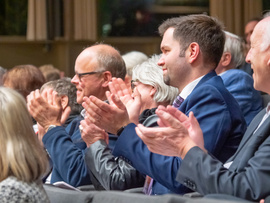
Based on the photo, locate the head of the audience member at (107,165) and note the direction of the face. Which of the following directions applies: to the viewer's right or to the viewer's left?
to the viewer's left

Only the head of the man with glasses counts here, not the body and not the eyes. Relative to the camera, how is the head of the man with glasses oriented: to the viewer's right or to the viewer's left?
to the viewer's left

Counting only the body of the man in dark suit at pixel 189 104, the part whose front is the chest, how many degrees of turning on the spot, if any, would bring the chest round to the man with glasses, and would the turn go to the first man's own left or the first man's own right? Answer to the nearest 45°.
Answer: approximately 45° to the first man's own right

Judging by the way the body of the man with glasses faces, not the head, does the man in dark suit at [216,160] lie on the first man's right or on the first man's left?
on the first man's left

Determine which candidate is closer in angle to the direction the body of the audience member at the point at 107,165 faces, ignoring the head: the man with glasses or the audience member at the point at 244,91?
the man with glasses

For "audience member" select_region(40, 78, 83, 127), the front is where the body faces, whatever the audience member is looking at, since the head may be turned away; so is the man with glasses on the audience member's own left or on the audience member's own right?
on the audience member's own left

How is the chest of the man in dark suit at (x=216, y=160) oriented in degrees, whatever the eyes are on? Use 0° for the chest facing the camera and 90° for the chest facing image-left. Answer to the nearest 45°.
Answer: approximately 90°

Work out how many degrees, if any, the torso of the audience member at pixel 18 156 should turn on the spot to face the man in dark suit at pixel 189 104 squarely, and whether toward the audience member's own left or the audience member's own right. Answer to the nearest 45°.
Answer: approximately 90° to the audience member's own right

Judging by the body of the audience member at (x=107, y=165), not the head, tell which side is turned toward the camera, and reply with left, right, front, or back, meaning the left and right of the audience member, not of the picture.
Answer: left

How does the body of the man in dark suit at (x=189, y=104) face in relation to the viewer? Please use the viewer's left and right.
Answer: facing to the left of the viewer

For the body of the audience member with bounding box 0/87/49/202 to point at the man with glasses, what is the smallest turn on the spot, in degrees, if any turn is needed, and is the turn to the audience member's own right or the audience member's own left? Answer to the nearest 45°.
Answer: approximately 45° to the audience member's own right
